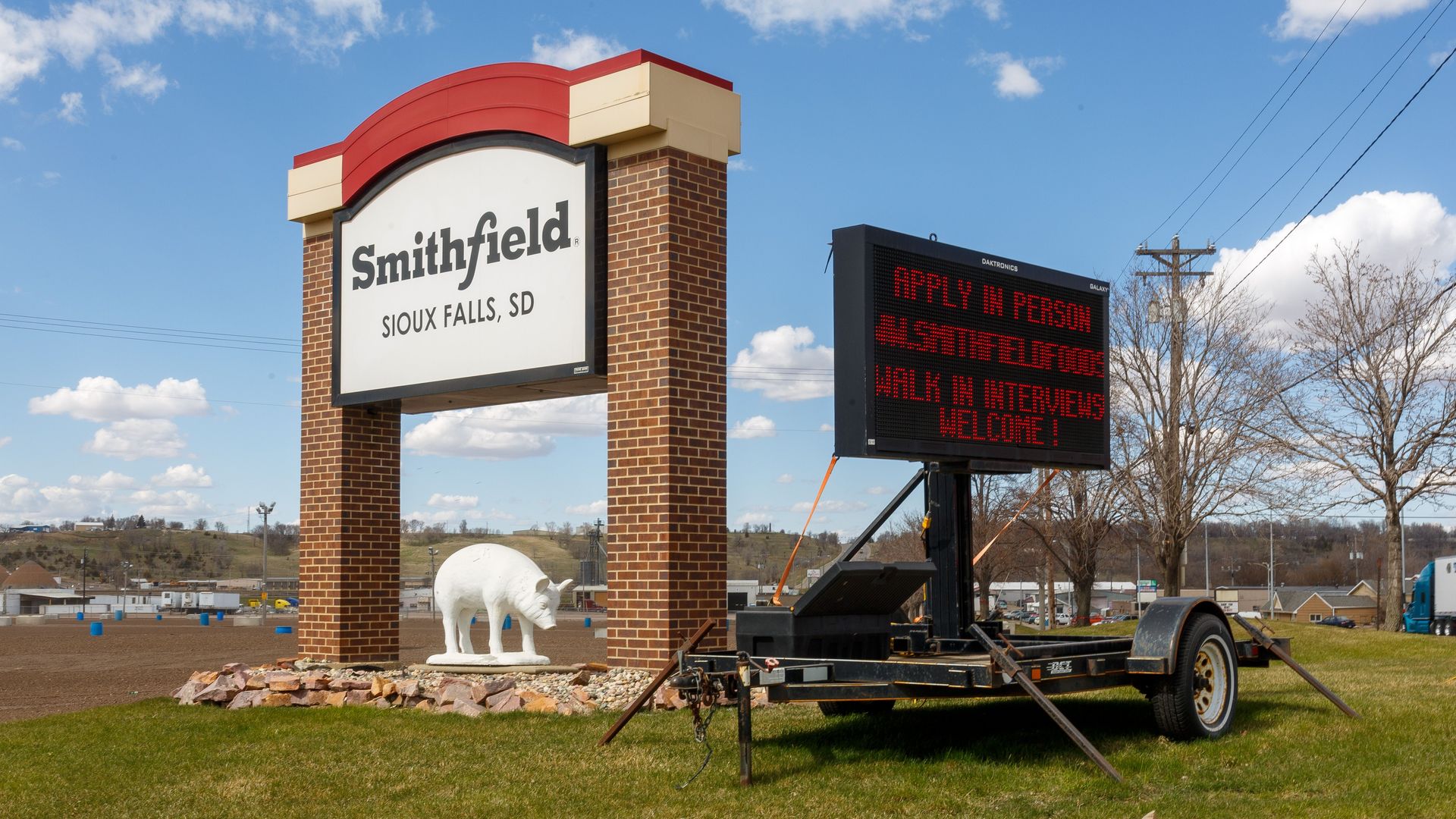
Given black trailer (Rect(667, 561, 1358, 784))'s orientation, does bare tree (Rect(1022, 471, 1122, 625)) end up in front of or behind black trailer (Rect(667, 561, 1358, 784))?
behind

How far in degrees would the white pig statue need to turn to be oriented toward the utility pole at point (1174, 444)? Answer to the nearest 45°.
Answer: approximately 90° to its left

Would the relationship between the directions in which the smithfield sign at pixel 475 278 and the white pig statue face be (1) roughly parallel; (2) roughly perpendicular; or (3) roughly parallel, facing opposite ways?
roughly perpendicular

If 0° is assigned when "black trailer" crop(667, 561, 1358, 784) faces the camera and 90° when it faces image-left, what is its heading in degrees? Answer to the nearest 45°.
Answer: approximately 45°

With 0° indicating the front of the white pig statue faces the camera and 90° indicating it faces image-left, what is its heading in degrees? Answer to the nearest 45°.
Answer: approximately 315°

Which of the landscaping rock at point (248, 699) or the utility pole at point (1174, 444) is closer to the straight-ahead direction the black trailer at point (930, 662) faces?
the landscaping rock

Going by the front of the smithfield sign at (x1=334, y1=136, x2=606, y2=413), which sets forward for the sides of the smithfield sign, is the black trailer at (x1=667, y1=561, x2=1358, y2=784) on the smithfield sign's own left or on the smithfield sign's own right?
on the smithfield sign's own left

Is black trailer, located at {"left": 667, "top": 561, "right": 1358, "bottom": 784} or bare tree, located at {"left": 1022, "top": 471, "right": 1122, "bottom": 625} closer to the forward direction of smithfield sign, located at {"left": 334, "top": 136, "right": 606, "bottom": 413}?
the black trailer

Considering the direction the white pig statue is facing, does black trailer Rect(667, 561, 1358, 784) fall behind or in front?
in front
